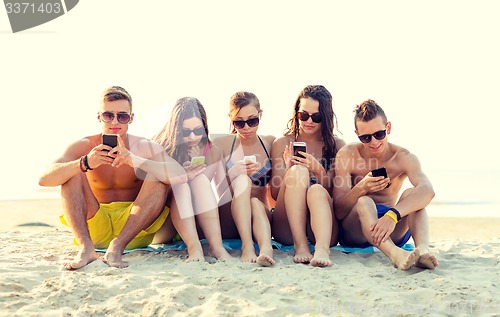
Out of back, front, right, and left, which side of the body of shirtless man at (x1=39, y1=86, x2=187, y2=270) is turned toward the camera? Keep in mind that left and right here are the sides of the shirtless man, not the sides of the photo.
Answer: front

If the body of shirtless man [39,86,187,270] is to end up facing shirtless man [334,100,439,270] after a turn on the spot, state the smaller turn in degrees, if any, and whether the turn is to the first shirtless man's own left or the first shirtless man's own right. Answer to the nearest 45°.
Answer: approximately 90° to the first shirtless man's own left
